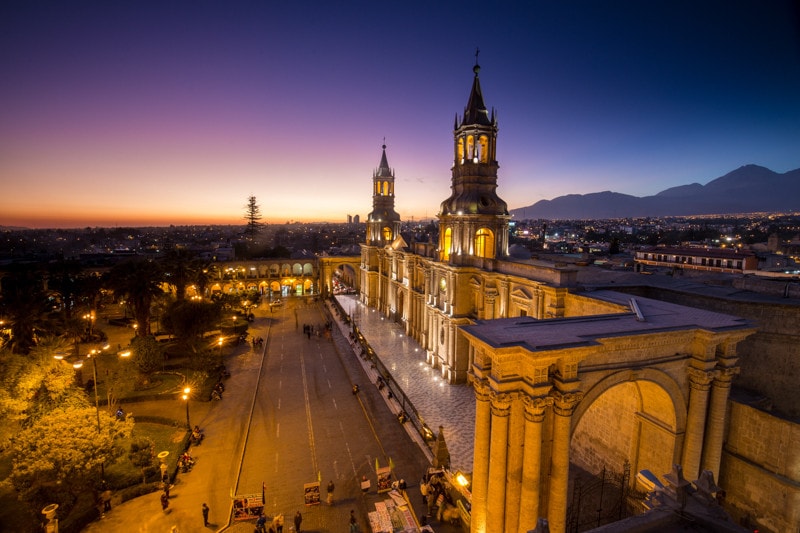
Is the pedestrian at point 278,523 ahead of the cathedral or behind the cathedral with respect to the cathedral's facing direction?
ahead

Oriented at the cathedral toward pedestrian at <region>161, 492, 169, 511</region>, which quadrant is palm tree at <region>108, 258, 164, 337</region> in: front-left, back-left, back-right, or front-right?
front-right

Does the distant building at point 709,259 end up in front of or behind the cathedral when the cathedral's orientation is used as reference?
behind

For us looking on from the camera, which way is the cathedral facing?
facing the viewer and to the left of the viewer

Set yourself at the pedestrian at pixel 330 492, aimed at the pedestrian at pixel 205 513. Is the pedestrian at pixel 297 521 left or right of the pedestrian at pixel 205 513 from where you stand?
left

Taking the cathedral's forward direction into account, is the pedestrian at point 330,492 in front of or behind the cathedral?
in front

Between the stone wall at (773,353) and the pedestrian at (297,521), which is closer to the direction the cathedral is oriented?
the pedestrian

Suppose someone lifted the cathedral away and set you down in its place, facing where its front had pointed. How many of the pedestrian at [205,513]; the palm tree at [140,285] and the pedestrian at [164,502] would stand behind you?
0

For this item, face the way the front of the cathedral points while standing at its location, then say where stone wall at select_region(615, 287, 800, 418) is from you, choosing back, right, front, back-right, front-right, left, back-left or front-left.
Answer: back

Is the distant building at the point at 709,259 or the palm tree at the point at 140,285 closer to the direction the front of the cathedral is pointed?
the palm tree

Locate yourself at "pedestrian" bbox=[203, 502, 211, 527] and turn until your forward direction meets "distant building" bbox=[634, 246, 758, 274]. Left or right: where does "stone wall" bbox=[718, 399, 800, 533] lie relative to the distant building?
right

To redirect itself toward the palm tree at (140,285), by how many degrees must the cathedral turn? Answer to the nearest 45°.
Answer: approximately 45° to its right

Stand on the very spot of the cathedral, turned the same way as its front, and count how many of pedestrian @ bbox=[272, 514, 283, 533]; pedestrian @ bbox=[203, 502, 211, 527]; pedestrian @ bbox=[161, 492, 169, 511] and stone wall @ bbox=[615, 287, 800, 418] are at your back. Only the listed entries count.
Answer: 1
